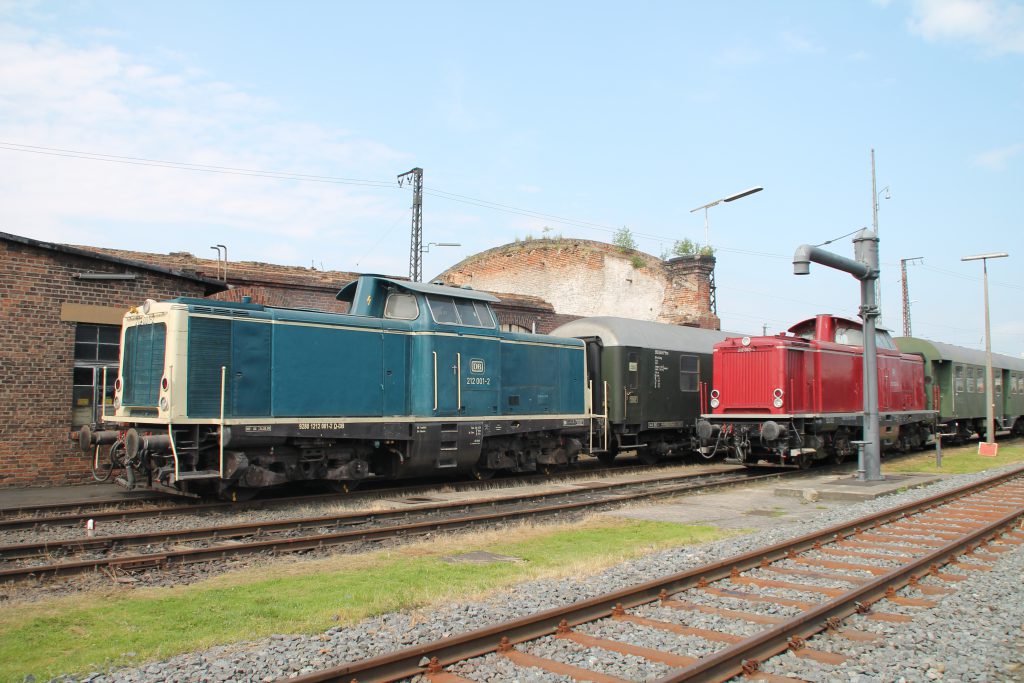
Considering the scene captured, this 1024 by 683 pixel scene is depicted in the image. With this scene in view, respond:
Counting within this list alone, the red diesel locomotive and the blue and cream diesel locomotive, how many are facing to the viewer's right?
0

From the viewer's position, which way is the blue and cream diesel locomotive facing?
facing the viewer and to the left of the viewer

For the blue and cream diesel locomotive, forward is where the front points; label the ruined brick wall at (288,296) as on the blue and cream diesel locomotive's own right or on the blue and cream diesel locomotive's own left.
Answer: on the blue and cream diesel locomotive's own right

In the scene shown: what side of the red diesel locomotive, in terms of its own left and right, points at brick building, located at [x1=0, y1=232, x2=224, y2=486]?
front

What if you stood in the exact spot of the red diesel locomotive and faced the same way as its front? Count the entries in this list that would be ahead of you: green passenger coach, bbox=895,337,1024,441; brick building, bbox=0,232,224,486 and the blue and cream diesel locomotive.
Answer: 2

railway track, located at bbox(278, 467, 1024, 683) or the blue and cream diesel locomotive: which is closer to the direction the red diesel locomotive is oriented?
the blue and cream diesel locomotive

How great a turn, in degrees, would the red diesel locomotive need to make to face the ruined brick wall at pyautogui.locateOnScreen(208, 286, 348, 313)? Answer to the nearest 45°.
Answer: approximately 45° to its right

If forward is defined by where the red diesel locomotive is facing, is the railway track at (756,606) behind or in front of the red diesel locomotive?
in front

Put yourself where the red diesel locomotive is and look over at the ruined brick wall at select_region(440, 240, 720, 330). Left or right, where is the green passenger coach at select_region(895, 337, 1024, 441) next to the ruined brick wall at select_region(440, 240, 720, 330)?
right

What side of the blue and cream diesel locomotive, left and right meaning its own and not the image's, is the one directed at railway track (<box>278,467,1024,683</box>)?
left

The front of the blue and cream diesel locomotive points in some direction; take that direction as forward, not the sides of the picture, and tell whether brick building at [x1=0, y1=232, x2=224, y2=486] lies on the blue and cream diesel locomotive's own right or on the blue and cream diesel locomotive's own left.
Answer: on the blue and cream diesel locomotive's own right

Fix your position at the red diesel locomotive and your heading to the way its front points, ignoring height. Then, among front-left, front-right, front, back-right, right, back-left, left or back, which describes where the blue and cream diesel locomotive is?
front

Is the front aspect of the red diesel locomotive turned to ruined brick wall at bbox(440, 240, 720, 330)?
no

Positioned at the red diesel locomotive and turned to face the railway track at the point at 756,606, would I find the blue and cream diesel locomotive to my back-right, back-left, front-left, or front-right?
front-right

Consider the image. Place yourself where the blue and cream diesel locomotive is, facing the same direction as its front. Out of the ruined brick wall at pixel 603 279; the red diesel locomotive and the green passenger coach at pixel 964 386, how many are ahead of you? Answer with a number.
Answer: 0

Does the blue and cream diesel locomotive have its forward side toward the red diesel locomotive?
no
